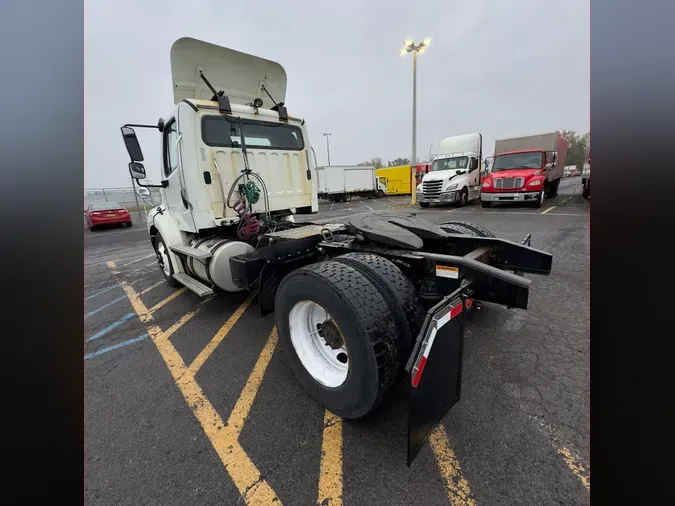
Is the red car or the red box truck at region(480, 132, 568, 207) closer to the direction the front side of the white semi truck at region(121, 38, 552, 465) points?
the red car

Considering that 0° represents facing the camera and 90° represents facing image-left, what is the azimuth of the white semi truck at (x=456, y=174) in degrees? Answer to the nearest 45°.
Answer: approximately 45°

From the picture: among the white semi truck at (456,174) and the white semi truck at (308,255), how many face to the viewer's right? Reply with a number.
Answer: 0

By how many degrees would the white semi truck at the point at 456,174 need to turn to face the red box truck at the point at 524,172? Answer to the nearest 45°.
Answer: approximately 90° to its left

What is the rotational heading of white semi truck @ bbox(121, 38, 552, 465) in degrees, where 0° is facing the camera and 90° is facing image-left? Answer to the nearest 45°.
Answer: approximately 135°
